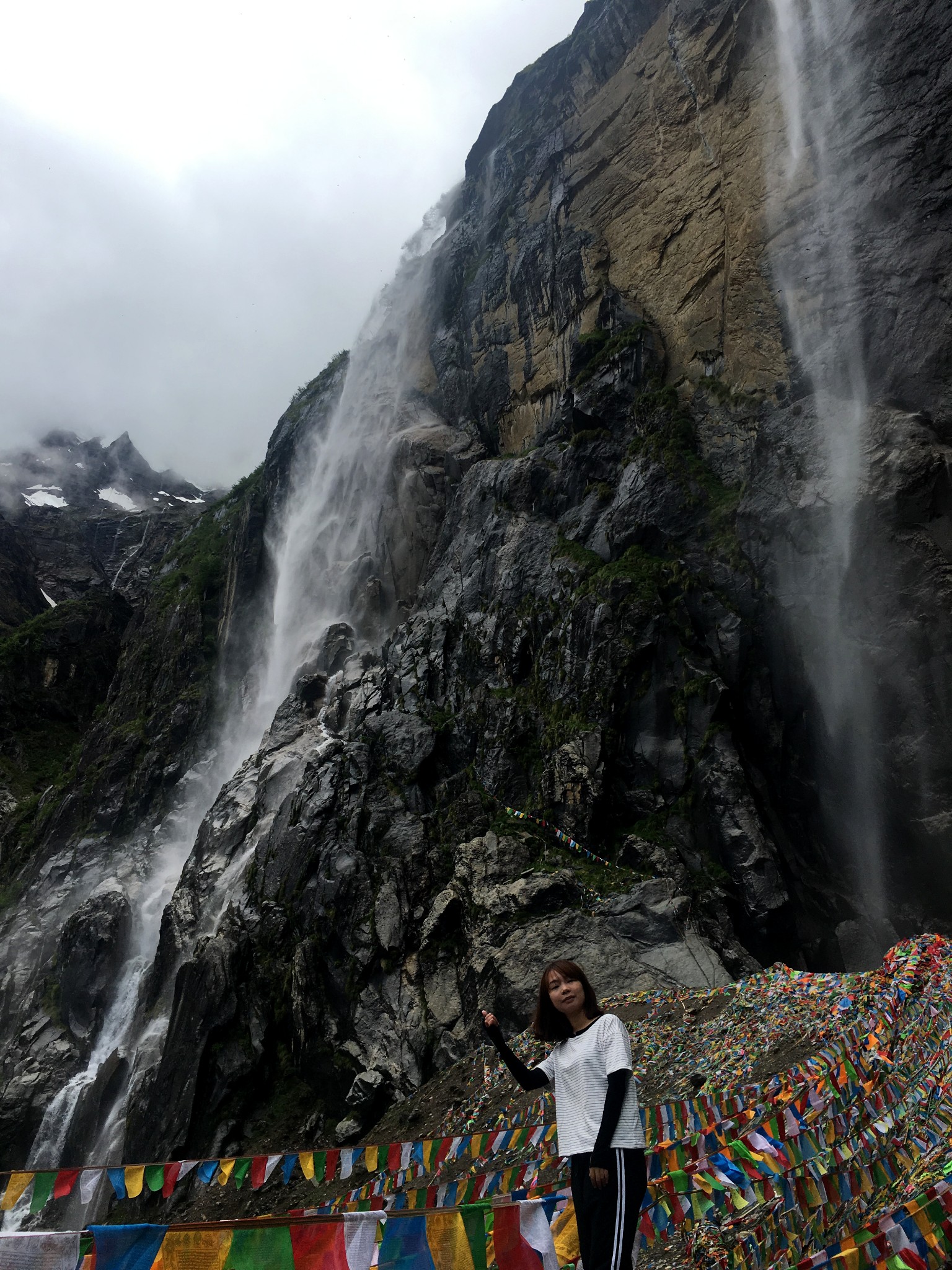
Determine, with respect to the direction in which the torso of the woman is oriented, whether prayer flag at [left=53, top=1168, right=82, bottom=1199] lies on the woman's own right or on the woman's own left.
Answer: on the woman's own right

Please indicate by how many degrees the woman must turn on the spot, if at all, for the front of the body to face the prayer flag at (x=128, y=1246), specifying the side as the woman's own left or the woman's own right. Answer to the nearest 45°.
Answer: approximately 45° to the woman's own right

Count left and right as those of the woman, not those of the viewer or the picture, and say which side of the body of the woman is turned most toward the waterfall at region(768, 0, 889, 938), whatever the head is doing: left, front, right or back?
back

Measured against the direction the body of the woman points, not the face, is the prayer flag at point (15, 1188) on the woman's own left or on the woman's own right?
on the woman's own right

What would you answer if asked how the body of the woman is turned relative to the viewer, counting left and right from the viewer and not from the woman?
facing the viewer and to the left of the viewer

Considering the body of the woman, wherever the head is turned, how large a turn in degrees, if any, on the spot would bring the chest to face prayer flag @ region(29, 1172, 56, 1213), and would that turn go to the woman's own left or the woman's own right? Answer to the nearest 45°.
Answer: approximately 90° to the woman's own right

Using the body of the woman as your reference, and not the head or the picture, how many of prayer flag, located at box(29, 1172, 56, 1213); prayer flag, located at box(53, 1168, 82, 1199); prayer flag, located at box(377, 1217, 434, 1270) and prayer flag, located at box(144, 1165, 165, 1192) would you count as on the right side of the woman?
4

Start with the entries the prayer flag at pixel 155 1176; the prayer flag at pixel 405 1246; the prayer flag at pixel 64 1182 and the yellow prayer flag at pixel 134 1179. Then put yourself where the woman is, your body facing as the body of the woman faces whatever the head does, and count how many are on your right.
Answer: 4

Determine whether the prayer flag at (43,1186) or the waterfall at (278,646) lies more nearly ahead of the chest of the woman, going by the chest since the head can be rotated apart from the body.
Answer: the prayer flag

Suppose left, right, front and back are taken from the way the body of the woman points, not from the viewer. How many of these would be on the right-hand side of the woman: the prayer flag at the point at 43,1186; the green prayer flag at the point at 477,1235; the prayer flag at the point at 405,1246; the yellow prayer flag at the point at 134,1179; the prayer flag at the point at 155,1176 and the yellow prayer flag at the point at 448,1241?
6

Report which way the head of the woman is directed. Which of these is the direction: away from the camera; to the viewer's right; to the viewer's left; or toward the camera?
toward the camera

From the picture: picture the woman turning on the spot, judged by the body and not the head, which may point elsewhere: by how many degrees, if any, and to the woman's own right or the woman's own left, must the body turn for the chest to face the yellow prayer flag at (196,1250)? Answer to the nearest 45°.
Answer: approximately 45° to the woman's own right
